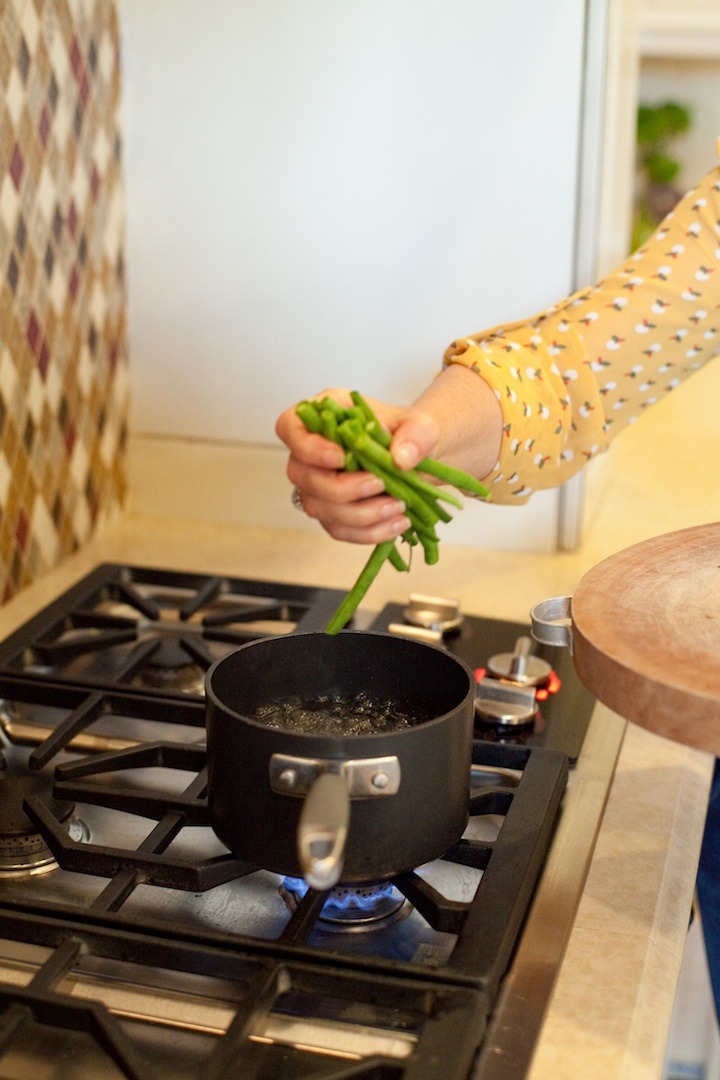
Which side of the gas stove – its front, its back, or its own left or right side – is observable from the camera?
right
